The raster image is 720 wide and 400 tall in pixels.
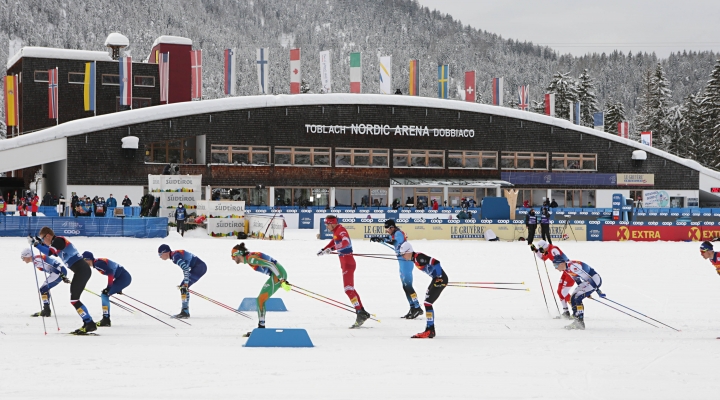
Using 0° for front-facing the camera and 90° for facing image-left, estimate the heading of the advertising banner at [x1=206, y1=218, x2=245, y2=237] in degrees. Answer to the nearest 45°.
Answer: approximately 0°

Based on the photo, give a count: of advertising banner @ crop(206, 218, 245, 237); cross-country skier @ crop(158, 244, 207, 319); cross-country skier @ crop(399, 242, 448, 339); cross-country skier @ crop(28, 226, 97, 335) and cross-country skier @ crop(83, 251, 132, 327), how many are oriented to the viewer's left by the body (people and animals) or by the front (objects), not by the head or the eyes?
4

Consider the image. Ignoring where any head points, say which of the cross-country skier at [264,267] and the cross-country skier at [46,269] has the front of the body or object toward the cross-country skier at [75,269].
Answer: the cross-country skier at [264,267]

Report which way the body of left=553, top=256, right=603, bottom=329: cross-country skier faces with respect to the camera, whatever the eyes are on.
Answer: to the viewer's left

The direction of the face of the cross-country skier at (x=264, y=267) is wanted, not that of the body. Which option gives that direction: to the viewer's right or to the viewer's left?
to the viewer's left

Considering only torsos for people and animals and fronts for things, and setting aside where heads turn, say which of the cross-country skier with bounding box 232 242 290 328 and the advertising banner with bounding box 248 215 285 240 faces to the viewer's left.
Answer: the cross-country skier

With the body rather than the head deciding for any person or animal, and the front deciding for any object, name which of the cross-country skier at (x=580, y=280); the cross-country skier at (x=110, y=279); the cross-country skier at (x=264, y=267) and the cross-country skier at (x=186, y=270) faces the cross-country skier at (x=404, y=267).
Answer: the cross-country skier at (x=580, y=280)

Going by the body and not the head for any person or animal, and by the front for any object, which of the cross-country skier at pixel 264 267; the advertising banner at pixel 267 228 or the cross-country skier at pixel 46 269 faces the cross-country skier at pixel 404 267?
the advertising banner

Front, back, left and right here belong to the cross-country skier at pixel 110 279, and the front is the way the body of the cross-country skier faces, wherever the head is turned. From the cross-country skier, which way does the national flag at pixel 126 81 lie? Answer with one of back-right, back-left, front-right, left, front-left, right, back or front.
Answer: right

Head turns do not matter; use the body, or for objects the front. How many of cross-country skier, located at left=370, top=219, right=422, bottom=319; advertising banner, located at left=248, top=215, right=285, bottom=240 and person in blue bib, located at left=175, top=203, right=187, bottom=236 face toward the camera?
2

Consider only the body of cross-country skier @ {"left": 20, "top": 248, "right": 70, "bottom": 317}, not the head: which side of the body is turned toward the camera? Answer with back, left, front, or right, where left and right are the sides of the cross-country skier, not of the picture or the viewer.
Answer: left

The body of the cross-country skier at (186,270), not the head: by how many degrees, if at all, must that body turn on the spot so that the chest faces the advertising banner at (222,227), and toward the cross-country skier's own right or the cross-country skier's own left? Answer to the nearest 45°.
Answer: approximately 90° to the cross-country skier's own right

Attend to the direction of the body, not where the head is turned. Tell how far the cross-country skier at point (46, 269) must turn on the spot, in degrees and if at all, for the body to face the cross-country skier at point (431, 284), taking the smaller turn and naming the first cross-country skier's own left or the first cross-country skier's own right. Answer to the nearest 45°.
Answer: approximately 135° to the first cross-country skier's own left

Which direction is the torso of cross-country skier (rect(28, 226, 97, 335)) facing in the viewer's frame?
to the viewer's left

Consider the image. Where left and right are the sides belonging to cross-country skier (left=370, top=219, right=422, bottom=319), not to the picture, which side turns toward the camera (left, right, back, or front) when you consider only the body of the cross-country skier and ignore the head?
left

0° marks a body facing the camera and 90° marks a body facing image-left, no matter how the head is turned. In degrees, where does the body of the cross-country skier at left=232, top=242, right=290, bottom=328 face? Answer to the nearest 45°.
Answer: approximately 90°
